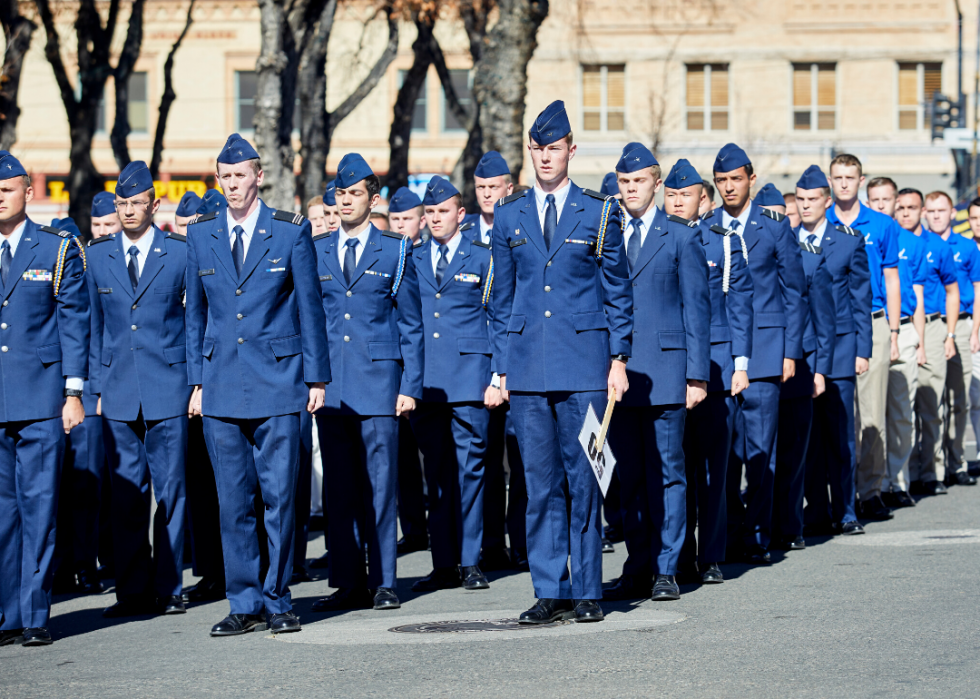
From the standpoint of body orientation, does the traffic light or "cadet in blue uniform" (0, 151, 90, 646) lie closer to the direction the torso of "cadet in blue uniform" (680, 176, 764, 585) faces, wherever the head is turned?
the cadet in blue uniform

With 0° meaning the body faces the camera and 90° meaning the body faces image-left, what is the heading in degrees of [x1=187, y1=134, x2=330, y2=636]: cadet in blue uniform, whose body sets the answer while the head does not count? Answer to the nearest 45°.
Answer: approximately 45°

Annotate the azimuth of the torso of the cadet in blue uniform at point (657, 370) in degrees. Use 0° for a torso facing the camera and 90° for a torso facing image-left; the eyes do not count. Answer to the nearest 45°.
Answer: approximately 45°

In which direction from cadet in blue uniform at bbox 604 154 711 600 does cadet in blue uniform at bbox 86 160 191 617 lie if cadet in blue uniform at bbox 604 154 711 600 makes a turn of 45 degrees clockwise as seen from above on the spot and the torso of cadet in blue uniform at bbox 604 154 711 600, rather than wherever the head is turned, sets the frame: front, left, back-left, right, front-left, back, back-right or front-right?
front

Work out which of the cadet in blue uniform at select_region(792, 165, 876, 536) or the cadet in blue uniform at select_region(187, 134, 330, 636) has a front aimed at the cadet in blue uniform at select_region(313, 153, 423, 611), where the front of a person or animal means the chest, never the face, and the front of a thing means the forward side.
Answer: the cadet in blue uniform at select_region(792, 165, 876, 536)

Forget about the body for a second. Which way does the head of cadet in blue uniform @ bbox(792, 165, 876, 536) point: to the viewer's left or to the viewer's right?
to the viewer's left

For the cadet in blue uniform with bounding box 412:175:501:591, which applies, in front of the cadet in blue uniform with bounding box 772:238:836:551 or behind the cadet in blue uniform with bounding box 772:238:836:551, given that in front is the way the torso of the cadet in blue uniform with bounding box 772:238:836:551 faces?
in front

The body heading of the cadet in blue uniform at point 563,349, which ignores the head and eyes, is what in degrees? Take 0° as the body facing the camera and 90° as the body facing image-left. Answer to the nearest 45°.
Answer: approximately 45°

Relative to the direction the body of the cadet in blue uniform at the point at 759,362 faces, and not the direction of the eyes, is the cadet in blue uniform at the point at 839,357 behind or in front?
behind

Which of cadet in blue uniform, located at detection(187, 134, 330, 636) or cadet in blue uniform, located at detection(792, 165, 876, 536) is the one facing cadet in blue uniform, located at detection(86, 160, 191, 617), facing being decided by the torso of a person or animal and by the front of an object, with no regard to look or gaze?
cadet in blue uniform, located at detection(792, 165, 876, 536)

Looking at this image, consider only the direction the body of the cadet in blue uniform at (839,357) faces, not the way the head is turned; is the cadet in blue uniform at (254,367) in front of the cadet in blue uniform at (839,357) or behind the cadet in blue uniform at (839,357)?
in front

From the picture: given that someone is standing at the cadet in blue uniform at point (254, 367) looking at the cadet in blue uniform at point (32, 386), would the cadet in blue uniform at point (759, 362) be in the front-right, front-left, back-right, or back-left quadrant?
back-right

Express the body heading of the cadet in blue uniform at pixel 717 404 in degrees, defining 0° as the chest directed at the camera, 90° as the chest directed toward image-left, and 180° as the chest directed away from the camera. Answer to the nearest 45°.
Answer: approximately 45°

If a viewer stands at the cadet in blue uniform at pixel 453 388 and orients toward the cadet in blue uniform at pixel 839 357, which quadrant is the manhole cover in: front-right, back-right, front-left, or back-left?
back-right

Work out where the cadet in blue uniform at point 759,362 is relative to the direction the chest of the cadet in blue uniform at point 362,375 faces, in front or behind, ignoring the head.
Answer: behind
